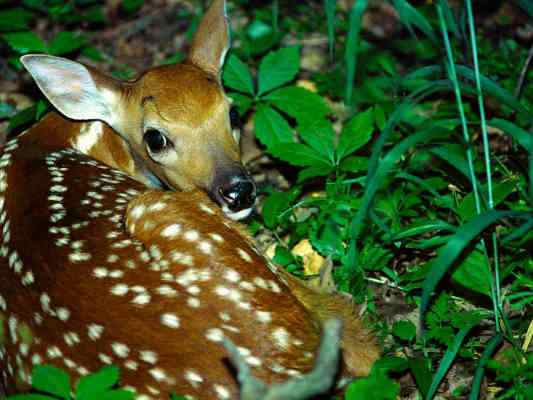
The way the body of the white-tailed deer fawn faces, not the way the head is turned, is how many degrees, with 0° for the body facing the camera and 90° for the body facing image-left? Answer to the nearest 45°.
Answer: approximately 135°

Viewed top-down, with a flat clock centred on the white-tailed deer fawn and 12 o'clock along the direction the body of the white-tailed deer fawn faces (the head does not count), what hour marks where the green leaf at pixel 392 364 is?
The green leaf is roughly at 5 o'clock from the white-tailed deer fawn.

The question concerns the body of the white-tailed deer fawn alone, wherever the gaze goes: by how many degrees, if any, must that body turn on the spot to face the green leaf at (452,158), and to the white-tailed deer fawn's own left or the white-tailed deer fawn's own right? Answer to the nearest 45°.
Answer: approximately 135° to the white-tailed deer fawn's own right

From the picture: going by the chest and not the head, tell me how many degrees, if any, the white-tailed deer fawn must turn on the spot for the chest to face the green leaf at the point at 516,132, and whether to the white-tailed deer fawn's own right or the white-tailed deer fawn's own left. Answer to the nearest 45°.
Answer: approximately 135° to the white-tailed deer fawn's own right

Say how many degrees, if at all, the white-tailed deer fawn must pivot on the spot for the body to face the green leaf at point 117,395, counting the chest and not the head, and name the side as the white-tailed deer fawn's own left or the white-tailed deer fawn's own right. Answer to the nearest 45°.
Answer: approximately 135° to the white-tailed deer fawn's own left

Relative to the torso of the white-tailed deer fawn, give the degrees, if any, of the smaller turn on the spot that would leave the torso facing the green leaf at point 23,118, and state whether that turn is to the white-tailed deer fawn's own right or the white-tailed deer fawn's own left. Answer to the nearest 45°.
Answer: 0° — it already faces it

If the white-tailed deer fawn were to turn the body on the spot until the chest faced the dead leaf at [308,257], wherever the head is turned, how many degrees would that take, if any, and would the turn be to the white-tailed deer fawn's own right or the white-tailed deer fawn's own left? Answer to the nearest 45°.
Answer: approximately 90° to the white-tailed deer fawn's own right

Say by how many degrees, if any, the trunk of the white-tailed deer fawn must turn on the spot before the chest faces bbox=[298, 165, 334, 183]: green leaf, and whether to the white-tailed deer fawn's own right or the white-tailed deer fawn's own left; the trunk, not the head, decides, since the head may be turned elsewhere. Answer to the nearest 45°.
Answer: approximately 90° to the white-tailed deer fawn's own right
